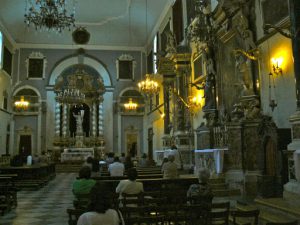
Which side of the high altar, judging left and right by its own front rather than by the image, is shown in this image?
front

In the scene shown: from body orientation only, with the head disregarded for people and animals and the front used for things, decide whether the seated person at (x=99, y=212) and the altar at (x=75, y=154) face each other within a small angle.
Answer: yes

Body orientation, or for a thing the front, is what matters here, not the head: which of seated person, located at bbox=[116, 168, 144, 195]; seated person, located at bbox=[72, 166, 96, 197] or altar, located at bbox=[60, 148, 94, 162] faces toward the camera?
the altar

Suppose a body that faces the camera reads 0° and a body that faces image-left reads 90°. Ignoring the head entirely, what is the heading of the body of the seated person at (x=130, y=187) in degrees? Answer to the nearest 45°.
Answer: approximately 180°

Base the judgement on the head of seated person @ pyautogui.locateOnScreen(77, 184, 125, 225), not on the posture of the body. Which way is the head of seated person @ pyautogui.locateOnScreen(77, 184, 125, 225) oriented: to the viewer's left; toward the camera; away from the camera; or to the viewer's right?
away from the camera

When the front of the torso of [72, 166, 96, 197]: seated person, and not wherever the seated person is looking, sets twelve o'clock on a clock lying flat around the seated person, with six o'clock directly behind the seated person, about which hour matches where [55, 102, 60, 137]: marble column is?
The marble column is roughly at 12 o'clock from the seated person.

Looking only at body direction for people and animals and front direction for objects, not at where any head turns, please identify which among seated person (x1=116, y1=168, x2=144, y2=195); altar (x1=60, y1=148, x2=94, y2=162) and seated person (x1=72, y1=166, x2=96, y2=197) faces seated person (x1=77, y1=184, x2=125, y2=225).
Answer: the altar

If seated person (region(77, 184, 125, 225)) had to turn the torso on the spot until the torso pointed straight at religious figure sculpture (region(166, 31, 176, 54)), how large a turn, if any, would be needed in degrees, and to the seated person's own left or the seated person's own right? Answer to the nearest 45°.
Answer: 0° — they already face it

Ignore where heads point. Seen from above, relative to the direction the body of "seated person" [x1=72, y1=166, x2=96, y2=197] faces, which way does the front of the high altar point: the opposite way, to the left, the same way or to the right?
the opposite way

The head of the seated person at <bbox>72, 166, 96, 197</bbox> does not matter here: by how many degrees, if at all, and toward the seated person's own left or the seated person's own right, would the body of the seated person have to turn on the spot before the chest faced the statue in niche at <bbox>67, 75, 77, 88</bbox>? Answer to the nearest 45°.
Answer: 0° — they already face it

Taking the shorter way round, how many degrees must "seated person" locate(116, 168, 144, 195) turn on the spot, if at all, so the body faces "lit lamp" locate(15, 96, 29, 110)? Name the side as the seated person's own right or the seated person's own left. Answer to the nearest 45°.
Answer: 0° — they already face it

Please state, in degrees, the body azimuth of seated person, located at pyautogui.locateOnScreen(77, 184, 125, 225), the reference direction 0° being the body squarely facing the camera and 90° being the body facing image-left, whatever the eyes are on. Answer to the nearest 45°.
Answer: approximately 180°
